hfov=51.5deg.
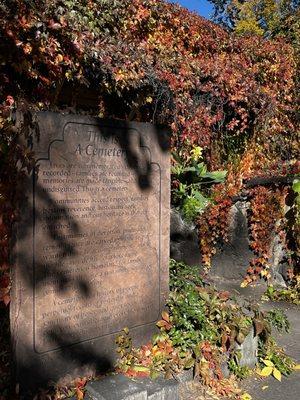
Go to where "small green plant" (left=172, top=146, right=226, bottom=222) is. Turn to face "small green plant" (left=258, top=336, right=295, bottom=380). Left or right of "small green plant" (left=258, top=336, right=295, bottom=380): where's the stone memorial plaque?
right

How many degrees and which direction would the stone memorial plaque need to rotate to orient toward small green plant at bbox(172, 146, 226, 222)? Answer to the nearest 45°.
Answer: approximately 90° to its left

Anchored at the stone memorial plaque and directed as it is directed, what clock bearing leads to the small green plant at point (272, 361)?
The small green plant is roughly at 10 o'clock from the stone memorial plaque.

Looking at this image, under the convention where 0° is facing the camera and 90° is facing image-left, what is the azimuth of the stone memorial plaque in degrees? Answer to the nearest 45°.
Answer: approximately 315°

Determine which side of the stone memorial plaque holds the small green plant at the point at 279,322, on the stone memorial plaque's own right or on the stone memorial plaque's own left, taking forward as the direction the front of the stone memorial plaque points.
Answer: on the stone memorial plaque's own left

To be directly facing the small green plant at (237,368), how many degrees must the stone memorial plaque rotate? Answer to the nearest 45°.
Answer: approximately 45° to its left

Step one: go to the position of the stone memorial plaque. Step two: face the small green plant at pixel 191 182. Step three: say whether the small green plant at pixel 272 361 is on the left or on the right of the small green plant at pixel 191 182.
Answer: right

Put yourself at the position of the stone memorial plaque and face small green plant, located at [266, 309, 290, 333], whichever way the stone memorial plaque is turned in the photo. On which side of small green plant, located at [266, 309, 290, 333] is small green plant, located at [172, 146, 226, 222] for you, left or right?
left
